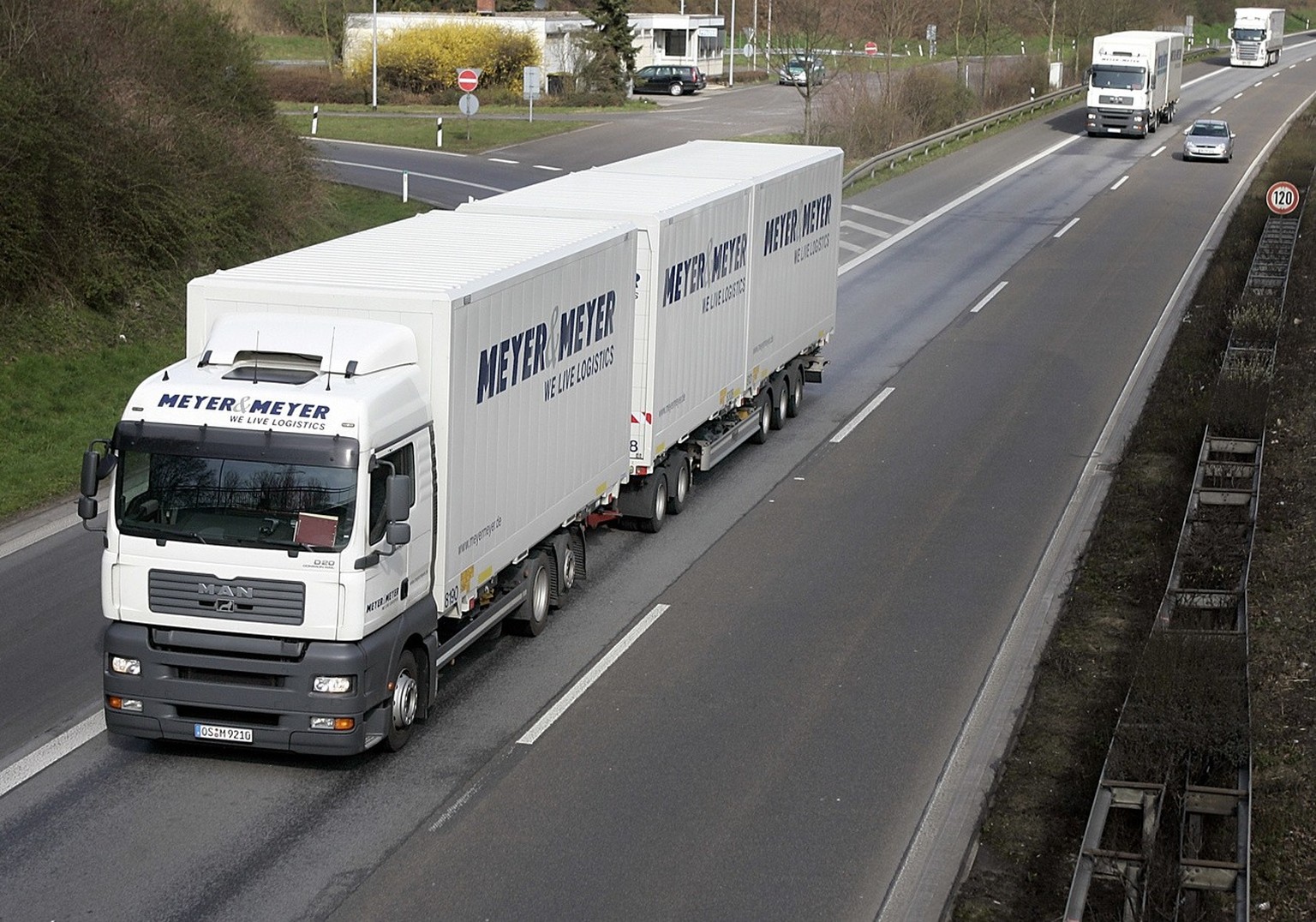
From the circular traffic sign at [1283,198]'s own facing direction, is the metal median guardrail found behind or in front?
in front

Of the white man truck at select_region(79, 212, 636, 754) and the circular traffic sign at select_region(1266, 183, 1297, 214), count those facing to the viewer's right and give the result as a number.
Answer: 0

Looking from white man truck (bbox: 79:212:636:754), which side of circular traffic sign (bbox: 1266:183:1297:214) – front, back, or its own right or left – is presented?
front

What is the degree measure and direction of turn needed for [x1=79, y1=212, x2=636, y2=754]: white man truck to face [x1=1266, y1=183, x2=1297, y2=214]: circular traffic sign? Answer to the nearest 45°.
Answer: approximately 180°

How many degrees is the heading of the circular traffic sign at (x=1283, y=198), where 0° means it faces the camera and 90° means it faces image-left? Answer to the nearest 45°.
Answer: approximately 0°

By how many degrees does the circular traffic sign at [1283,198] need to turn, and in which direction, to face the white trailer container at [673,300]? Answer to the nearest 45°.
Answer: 0° — it already faces it

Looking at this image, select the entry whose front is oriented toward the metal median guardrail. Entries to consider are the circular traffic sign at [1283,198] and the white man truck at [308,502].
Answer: the circular traffic sign

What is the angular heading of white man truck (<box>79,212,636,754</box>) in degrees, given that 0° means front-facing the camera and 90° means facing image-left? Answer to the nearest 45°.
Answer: approximately 45°
